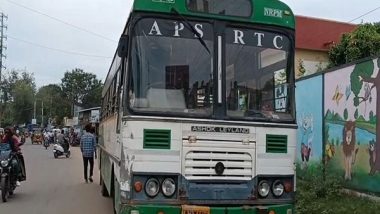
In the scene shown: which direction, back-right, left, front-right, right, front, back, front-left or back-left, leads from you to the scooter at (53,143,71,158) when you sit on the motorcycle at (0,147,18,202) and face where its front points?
back

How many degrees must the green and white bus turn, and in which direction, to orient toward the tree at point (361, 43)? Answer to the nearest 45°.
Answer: approximately 135° to its left

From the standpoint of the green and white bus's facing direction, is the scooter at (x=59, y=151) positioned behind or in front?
behind

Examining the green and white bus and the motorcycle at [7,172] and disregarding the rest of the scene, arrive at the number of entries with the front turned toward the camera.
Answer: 2

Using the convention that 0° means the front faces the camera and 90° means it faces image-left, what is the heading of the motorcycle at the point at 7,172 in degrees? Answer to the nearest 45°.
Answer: approximately 0°

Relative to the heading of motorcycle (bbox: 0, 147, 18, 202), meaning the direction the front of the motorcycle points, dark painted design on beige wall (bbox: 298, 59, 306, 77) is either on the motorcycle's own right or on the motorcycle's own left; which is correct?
on the motorcycle's own left
